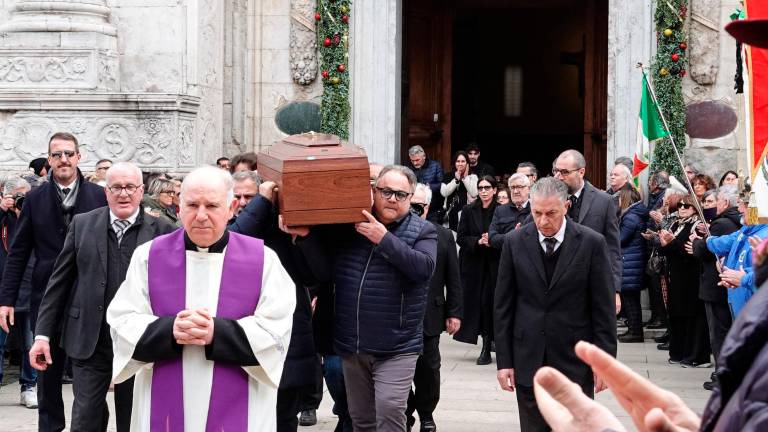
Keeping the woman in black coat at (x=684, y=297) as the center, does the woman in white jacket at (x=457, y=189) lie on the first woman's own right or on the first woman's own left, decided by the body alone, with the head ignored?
on the first woman's own right

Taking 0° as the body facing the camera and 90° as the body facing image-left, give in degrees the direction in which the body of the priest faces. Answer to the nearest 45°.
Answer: approximately 0°

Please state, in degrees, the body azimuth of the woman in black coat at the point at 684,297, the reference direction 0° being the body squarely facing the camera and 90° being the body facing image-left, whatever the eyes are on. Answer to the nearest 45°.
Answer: approximately 45°

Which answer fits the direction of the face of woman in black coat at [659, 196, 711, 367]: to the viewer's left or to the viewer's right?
to the viewer's left

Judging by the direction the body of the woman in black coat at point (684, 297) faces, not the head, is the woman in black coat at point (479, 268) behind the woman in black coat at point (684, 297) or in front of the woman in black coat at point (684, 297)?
in front

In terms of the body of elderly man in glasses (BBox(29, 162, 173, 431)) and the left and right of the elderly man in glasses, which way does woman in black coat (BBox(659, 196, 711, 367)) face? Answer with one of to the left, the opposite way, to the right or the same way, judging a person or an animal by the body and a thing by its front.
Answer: to the right

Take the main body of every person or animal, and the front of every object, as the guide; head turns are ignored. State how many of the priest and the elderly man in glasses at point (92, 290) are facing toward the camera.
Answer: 2

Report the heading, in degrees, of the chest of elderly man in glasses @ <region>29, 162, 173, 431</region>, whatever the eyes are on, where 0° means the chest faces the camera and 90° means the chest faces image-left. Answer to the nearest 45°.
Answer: approximately 0°

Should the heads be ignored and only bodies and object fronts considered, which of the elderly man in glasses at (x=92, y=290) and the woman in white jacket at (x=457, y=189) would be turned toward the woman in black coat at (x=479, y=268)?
the woman in white jacket at (x=457, y=189)
